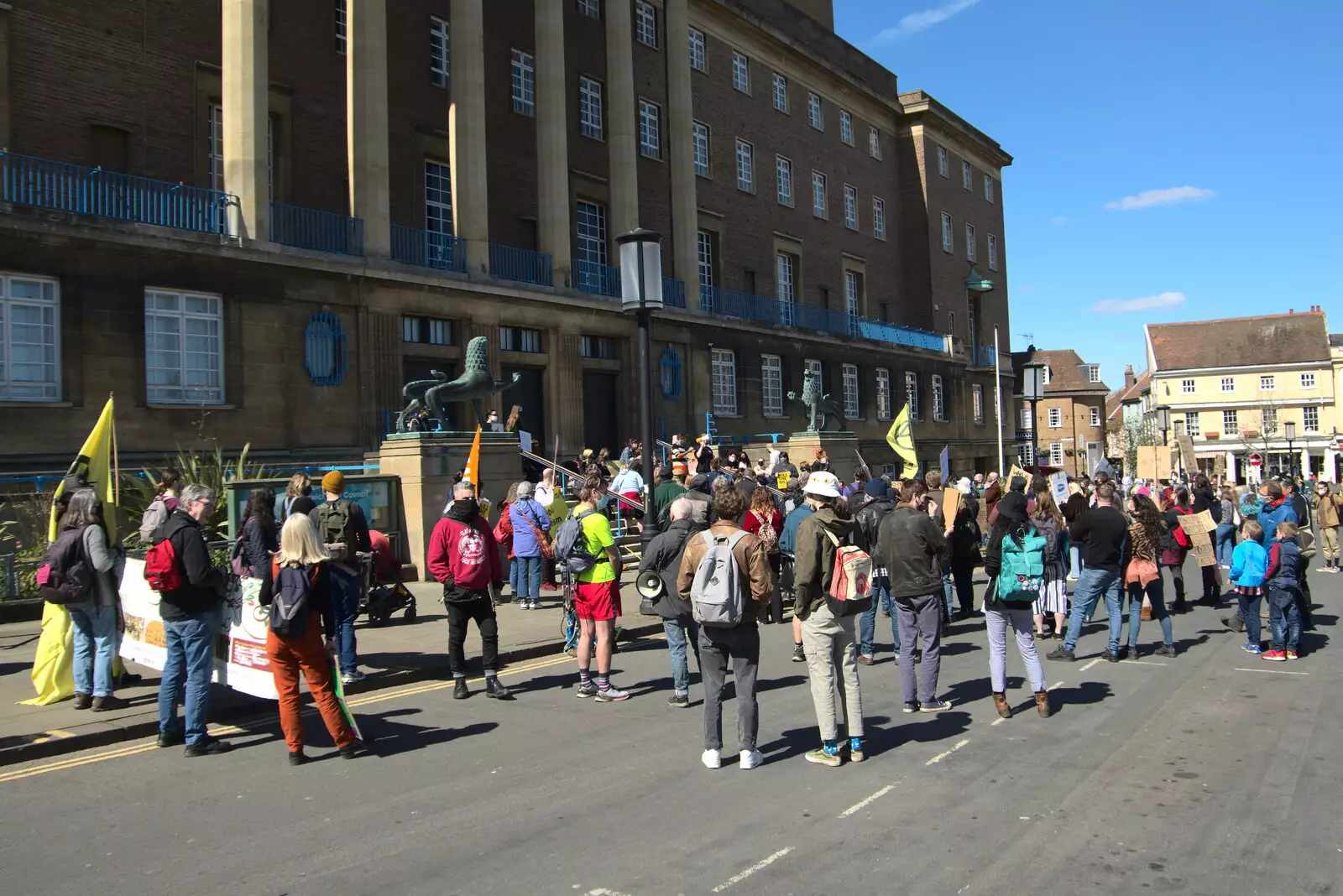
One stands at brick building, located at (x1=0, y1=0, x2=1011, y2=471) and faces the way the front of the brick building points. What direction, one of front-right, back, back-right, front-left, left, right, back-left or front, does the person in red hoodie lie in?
front-right

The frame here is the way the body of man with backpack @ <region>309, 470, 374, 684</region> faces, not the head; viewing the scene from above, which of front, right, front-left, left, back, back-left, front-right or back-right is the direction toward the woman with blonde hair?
back-right

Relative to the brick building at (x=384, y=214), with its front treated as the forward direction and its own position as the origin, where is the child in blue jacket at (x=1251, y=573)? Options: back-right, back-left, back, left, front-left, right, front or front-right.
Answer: front

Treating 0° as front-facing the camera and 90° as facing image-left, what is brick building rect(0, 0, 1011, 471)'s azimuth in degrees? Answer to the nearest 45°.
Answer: approximately 315°

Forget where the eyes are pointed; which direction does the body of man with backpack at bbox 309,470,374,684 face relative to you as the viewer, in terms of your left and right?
facing away from the viewer and to the right of the viewer

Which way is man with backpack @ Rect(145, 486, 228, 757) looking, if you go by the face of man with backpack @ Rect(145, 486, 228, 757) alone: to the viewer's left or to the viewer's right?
to the viewer's right

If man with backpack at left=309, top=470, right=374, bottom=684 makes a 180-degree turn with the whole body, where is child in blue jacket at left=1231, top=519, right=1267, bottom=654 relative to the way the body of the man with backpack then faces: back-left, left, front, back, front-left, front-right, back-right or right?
back-left

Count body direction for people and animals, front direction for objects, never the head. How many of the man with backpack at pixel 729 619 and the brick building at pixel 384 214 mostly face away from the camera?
1

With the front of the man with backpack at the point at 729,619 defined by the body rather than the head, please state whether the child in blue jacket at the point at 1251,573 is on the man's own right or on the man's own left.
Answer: on the man's own right

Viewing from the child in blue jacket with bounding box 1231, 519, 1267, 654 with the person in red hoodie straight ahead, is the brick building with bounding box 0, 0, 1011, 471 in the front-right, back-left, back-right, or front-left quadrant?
front-right

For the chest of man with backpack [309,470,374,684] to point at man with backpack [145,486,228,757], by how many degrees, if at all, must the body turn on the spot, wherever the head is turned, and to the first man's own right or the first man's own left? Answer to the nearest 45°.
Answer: approximately 180°

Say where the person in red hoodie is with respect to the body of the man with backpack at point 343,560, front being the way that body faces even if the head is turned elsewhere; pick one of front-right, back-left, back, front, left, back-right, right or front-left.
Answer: right

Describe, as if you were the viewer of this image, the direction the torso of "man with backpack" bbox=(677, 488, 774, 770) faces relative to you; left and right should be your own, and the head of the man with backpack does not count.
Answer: facing away from the viewer

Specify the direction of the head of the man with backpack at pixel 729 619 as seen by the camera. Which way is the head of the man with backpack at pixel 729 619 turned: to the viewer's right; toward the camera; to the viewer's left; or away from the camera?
away from the camera

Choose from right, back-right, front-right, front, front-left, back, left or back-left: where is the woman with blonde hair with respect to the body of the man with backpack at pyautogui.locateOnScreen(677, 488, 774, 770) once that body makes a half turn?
right

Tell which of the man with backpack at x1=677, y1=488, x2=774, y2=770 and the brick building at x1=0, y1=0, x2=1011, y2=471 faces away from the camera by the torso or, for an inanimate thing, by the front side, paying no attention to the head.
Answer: the man with backpack

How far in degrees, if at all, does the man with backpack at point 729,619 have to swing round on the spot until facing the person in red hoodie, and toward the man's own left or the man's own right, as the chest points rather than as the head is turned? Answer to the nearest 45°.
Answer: approximately 45° to the man's own left
